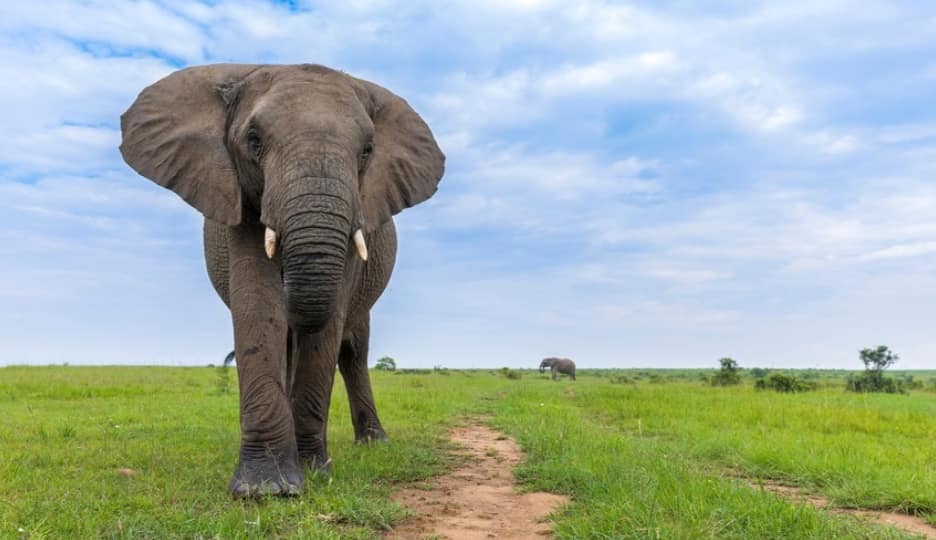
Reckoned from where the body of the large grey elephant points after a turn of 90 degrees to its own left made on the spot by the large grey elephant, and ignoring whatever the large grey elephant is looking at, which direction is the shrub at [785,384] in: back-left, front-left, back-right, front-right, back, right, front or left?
front-left

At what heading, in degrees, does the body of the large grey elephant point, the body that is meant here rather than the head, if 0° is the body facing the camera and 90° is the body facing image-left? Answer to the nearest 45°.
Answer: approximately 0°

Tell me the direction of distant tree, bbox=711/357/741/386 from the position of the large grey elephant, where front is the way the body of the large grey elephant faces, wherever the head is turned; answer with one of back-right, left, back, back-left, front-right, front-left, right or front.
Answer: back-left
